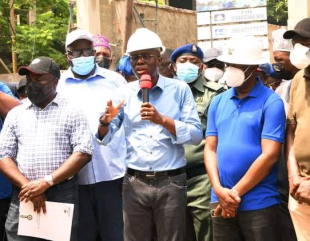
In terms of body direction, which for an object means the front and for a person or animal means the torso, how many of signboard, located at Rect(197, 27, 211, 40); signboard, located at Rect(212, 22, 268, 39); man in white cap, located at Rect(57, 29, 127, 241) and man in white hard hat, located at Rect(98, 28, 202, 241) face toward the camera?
4

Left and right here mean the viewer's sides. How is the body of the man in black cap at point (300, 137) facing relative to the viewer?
facing the viewer and to the left of the viewer

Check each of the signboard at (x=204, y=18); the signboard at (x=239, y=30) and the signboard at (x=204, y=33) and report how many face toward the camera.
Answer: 3

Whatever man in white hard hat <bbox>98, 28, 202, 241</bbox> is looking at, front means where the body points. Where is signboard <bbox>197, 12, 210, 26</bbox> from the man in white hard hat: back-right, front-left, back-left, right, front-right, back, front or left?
back

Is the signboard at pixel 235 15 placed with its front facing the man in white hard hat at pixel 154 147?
yes

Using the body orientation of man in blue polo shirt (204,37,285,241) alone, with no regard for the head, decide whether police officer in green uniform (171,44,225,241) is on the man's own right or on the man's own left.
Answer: on the man's own right

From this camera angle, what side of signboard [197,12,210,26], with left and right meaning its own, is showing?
front

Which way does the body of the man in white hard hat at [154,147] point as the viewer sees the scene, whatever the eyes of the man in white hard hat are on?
toward the camera

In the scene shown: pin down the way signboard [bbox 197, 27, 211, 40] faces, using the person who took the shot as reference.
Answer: facing the viewer

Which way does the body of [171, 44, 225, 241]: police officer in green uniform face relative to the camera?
toward the camera

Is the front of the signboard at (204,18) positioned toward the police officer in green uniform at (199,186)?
yes
